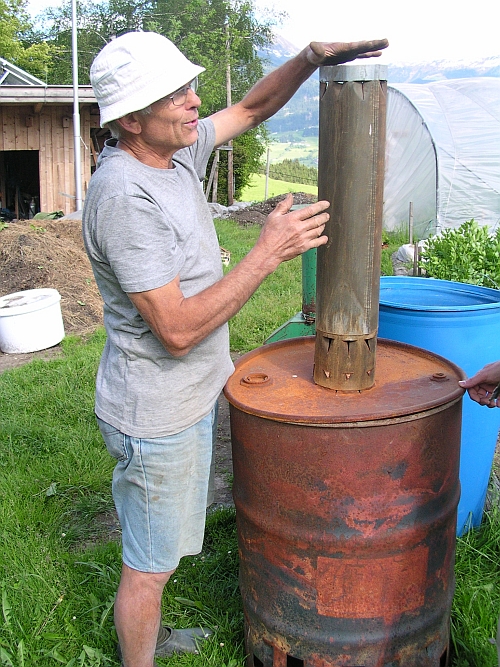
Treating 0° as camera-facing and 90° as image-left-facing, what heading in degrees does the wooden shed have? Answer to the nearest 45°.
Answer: approximately 0°

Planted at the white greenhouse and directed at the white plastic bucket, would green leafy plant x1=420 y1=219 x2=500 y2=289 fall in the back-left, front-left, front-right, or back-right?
front-left

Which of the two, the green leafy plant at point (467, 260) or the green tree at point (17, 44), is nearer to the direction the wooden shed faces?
the green leafy plant

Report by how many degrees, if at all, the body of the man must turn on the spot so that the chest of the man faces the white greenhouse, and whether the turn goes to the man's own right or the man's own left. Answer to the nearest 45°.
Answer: approximately 90° to the man's own left

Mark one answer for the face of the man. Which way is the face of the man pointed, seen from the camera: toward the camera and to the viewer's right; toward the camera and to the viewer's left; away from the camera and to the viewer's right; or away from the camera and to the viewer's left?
toward the camera and to the viewer's right

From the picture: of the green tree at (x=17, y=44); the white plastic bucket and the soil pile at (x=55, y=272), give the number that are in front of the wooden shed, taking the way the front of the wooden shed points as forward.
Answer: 2

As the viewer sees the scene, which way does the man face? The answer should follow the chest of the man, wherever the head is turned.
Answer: to the viewer's right

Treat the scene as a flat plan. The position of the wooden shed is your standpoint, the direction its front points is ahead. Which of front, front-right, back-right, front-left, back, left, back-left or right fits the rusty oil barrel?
front

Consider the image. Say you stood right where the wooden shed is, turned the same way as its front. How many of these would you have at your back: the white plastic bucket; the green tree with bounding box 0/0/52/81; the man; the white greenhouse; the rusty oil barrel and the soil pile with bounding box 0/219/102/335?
1

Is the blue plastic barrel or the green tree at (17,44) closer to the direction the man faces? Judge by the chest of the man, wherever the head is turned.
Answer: the blue plastic barrel

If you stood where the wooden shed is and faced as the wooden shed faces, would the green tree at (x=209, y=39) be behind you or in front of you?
behind

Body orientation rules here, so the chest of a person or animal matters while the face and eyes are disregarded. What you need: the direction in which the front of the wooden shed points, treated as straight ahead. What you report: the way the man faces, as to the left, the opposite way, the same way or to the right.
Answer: to the left

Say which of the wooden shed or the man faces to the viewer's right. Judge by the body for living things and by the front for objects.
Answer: the man

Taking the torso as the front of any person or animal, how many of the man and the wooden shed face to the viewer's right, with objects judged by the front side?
1

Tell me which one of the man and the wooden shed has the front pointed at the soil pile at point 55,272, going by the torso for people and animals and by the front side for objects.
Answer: the wooden shed

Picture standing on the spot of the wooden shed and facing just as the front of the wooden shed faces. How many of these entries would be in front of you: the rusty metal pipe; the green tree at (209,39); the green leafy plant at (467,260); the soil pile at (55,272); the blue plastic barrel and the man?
5

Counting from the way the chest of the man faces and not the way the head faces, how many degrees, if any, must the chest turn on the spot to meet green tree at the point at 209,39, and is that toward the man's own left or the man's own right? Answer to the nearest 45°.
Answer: approximately 90° to the man's own left
